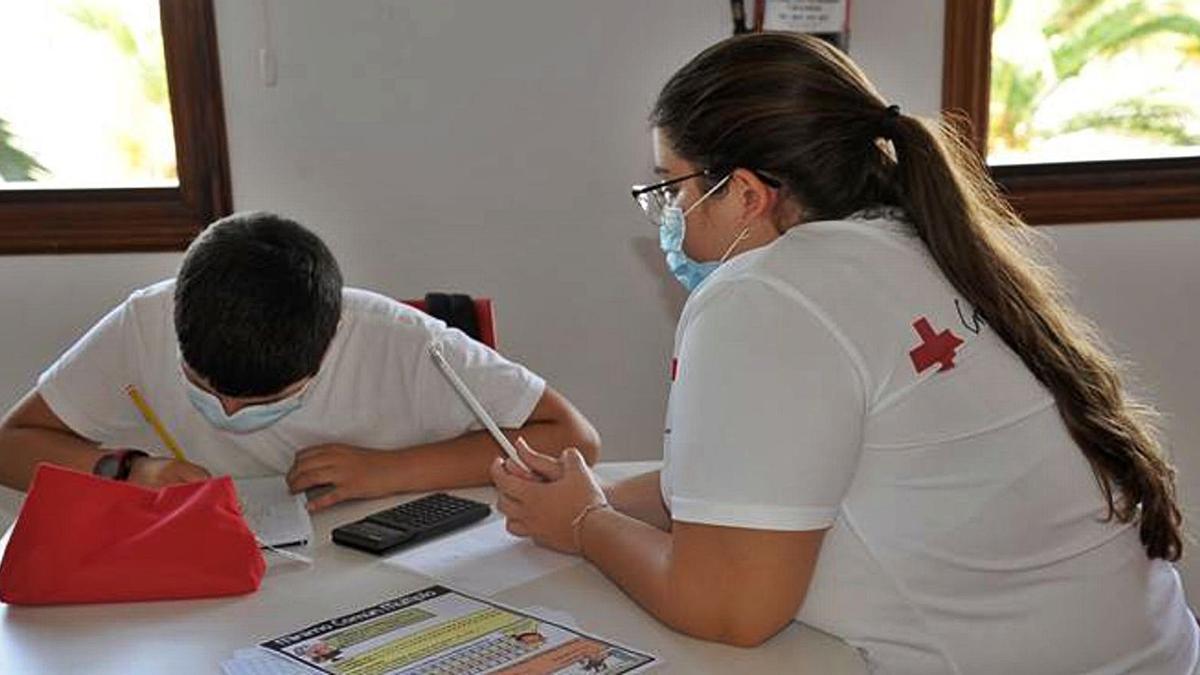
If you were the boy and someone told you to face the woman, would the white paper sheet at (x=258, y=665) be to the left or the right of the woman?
right

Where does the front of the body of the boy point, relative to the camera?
toward the camera

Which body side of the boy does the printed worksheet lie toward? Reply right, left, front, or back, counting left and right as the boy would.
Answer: front

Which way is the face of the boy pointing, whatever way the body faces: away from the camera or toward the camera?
toward the camera

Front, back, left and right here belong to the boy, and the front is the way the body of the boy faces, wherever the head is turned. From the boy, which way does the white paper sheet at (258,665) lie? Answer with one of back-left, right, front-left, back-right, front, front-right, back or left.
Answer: front
